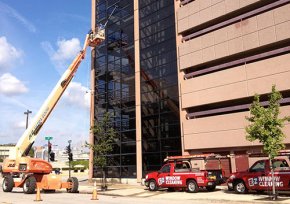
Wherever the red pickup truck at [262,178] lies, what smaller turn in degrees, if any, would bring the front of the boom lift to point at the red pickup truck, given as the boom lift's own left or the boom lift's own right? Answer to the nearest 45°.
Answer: approximately 45° to the boom lift's own right

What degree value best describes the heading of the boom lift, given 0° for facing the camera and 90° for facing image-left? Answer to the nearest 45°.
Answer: approximately 270°

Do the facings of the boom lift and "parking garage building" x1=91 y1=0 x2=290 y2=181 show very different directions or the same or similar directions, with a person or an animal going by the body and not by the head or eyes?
very different directions

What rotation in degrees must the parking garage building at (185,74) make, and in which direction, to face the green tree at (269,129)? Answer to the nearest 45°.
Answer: approximately 45° to its left

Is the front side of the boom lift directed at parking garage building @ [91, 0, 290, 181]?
yes

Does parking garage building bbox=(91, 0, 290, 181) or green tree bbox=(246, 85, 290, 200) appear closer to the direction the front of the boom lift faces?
the parking garage building

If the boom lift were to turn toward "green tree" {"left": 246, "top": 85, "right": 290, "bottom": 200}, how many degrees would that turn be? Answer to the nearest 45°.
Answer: approximately 45° to its right

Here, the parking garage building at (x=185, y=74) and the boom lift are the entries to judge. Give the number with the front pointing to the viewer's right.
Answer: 1
